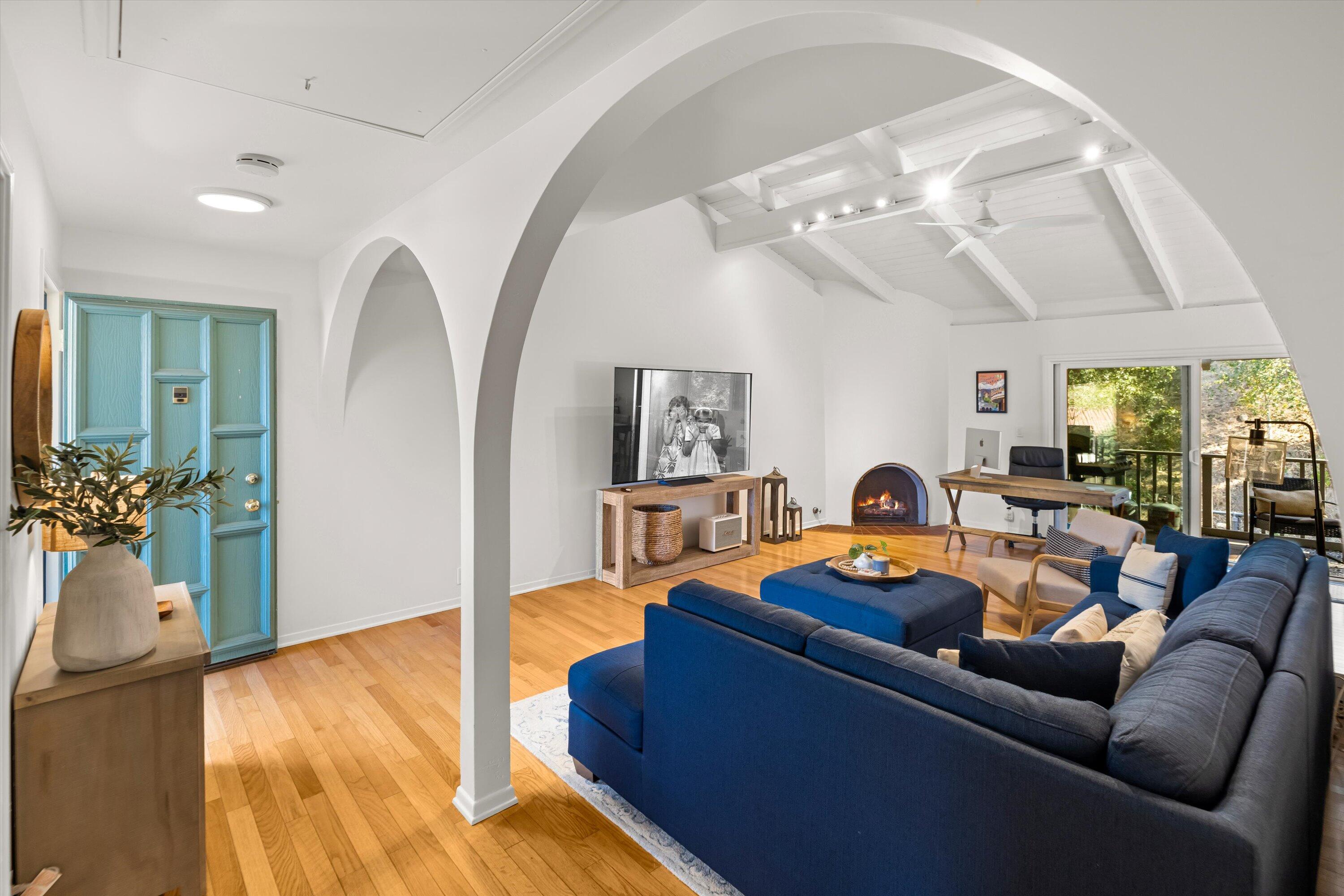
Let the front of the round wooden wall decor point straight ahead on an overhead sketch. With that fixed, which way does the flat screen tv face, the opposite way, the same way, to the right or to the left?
to the right

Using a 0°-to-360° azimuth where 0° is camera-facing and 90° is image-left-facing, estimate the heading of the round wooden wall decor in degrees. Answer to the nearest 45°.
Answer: approximately 270°

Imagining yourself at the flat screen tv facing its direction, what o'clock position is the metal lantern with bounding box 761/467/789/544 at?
The metal lantern is roughly at 9 o'clock from the flat screen tv.

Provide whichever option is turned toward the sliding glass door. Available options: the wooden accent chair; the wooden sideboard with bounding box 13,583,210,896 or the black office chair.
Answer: the wooden sideboard

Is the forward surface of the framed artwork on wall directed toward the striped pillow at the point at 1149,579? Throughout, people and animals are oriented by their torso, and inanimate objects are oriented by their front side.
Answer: yes

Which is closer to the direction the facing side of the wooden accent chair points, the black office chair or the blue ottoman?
the blue ottoman

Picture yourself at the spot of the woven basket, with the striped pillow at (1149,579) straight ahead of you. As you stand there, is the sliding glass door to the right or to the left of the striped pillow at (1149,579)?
left

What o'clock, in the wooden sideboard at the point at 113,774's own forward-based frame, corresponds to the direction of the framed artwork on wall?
The framed artwork on wall is roughly at 12 o'clock from the wooden sideboard.

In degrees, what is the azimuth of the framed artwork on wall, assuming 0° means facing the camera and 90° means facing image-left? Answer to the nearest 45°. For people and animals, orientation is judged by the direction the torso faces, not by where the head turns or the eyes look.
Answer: approximately 0°
